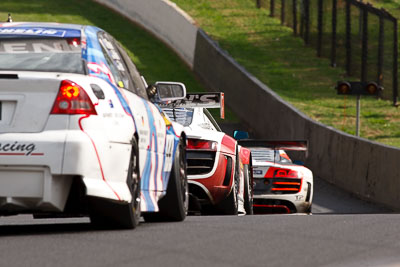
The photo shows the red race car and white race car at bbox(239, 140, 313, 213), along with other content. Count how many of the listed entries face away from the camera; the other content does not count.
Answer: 2

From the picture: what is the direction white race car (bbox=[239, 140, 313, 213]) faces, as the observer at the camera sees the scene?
facing away from the viewer

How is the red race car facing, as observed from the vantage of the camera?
facing away from the viewer

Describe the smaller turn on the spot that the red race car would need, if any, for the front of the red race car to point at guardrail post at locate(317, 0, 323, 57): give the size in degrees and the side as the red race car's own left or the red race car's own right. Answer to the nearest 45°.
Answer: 0° — it already faces it

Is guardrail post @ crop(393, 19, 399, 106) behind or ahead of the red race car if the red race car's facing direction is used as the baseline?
ahead

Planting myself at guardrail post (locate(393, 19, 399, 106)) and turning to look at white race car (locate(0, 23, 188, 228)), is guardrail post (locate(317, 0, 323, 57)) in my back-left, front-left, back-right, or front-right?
back-right

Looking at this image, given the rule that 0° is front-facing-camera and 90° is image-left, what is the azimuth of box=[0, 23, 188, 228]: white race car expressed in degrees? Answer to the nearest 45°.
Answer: approximately 225°

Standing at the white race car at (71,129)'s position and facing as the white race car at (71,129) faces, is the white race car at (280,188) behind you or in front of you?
in front

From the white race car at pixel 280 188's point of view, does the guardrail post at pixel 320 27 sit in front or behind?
in front

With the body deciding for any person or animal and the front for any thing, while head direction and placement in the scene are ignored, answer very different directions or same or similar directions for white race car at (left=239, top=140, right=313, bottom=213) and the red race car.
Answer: same or similar directions
